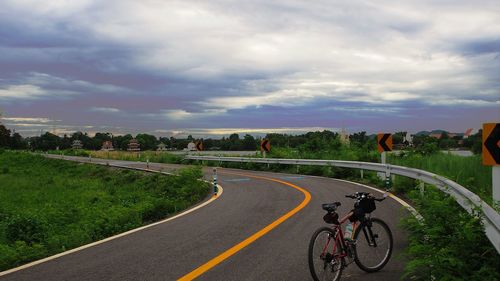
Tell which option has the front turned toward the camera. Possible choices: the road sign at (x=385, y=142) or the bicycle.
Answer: the road sign

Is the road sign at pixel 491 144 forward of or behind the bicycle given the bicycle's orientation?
forward

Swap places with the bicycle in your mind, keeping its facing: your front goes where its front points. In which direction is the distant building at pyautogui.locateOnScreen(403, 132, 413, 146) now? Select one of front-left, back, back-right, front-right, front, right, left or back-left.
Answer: front-left

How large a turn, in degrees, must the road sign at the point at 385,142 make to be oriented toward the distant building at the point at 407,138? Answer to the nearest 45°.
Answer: approximately 180°

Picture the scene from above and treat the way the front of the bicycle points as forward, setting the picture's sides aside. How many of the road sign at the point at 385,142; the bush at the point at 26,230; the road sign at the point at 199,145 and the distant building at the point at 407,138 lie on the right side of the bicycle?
0

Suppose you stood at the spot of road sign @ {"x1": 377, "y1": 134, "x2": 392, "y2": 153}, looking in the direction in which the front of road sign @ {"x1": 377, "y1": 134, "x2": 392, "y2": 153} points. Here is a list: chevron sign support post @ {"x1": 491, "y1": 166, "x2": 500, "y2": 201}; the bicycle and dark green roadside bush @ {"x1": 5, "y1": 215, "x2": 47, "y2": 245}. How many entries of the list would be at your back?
0

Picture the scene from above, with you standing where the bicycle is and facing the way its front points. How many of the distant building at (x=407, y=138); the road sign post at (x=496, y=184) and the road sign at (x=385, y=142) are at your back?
0

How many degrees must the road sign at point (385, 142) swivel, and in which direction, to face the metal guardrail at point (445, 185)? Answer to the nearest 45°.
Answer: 0° — it already faces it

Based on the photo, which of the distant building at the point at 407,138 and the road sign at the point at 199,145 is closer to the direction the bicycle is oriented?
the distant building

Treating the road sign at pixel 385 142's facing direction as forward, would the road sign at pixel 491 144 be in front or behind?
in front

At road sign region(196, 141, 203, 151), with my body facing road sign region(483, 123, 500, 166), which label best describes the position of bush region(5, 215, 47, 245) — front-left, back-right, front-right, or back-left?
front-right

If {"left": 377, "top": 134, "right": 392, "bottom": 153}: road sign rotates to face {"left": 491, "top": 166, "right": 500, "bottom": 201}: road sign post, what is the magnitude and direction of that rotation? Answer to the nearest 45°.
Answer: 0° — it already faces it

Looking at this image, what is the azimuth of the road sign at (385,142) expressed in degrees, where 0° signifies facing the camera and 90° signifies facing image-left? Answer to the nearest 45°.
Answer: approximately 0°

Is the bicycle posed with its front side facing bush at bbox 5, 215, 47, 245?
no

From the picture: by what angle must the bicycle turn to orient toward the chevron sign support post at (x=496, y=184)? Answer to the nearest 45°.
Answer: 0° — it already faces it

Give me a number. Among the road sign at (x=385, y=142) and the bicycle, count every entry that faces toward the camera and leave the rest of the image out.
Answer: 1

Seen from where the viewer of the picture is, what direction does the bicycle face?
facing away from the viewer and to the right of the viewer

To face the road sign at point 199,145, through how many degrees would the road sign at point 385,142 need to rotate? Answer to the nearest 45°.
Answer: approximately 135° to its right

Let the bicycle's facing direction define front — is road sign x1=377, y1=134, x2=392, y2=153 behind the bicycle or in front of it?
in front
